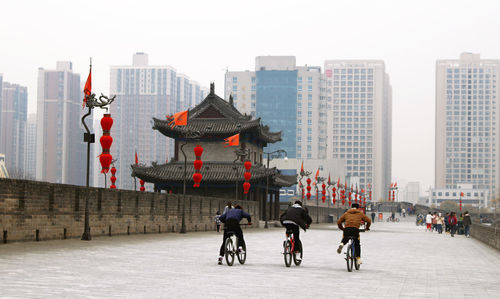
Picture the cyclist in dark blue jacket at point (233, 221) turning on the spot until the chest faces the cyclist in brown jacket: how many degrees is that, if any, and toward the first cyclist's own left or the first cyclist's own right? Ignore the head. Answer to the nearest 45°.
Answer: approximately 45° to the first cyclist's own right

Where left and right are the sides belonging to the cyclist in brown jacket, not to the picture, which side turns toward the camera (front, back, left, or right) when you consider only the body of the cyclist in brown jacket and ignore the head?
back

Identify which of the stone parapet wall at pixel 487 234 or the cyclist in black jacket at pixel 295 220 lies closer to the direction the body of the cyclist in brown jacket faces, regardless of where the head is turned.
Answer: the stone parapet wall

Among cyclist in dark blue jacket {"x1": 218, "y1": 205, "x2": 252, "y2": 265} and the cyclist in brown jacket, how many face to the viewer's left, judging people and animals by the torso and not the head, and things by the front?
0

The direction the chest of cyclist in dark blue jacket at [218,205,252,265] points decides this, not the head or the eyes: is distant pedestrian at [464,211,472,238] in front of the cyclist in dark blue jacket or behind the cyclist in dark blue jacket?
in front

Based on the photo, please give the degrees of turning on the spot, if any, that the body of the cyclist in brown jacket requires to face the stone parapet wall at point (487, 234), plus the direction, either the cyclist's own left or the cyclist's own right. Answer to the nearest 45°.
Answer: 0° — they already face it

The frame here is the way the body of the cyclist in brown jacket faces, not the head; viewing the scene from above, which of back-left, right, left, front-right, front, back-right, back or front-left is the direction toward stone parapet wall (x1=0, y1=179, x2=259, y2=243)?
front-left

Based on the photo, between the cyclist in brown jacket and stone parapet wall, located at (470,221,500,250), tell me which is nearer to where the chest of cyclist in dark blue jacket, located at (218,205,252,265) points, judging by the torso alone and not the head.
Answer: the stone parapet wall

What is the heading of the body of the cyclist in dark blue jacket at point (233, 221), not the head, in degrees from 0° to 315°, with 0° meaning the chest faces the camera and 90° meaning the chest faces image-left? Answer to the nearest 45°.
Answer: approximately 225°

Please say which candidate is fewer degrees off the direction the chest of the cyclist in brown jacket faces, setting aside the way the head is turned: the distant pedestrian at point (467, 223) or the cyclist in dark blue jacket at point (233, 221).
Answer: the distant pedestrian

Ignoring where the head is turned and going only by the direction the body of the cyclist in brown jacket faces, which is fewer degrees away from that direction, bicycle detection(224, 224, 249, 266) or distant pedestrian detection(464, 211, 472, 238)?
the distant pedestrian

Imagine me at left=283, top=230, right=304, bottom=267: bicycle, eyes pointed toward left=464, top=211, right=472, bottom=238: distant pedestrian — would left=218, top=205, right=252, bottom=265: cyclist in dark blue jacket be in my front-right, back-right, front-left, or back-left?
back-left

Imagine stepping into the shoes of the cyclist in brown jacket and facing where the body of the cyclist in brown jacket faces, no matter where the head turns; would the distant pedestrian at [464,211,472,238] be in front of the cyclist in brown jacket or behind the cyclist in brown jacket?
in front

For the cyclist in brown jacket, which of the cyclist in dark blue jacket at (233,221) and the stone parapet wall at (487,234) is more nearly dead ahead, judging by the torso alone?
the stone parapet wall

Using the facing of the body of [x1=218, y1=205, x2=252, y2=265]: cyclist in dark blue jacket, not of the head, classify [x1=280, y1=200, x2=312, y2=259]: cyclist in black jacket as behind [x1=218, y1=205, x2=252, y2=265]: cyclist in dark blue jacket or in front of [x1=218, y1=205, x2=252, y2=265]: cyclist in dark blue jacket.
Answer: in front
